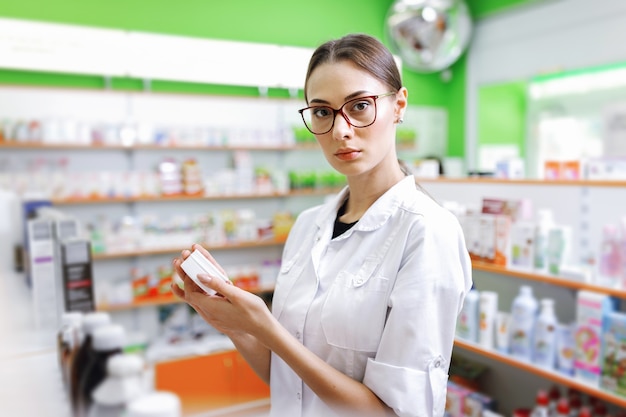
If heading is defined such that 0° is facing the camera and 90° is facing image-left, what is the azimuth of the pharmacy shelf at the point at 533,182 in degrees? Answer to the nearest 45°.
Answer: approximately 45°

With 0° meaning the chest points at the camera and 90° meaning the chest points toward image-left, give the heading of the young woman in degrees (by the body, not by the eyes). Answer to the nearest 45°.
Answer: approximately 45°

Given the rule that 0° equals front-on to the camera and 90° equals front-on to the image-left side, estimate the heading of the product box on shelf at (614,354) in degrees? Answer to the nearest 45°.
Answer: approximately 45°

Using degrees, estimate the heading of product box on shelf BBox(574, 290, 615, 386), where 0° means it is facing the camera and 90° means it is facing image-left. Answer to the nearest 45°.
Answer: approximately 45°

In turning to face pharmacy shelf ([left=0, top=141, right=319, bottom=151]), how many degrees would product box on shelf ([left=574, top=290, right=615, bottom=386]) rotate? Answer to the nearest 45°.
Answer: approximately 45° to its right

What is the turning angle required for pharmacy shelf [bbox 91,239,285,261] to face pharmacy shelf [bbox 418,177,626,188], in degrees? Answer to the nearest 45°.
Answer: approximately 45° to its left

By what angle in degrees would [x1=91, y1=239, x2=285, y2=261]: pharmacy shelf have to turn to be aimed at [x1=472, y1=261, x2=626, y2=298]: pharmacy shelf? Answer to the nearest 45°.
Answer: approximately 45° to its left
